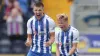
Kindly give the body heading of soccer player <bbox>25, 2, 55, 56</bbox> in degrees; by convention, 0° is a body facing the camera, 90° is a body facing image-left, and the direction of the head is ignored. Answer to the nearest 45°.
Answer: approximately 0°

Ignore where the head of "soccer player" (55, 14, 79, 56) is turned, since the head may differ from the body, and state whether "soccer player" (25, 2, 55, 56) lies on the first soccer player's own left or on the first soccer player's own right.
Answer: on the first soccer player's own right

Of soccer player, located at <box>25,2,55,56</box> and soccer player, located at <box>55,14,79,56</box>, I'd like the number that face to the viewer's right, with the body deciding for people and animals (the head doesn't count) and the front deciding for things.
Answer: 0

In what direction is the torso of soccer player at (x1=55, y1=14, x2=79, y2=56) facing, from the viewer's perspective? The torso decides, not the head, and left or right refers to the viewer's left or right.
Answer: facing the viewer and to the left of the viewer

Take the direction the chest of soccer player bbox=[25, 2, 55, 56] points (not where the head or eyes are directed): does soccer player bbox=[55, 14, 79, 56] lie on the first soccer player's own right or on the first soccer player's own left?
on the first soccer player's own left
